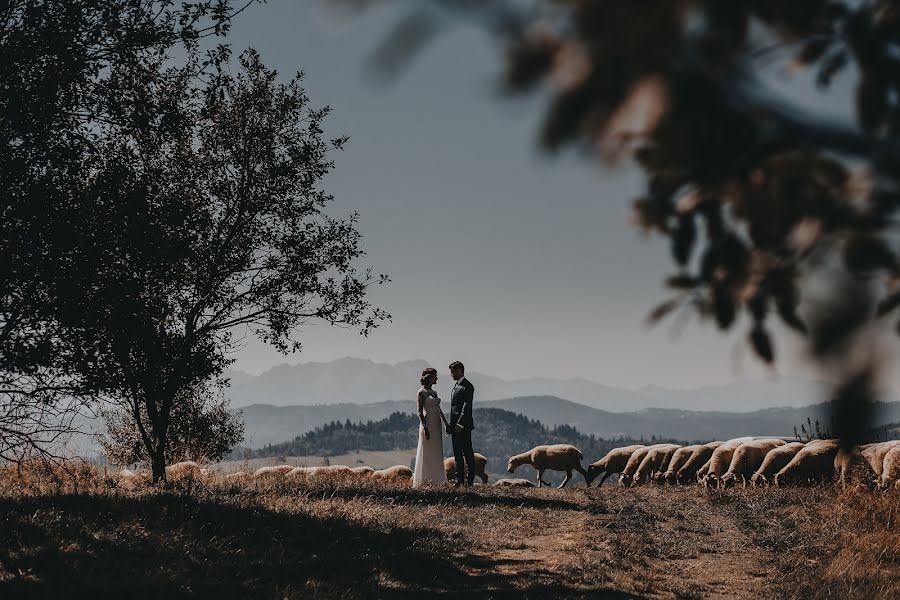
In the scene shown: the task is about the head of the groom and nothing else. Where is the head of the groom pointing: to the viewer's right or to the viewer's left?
to the viewer's left

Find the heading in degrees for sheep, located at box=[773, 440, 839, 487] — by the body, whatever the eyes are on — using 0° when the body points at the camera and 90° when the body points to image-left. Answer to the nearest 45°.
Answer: approximately 90°

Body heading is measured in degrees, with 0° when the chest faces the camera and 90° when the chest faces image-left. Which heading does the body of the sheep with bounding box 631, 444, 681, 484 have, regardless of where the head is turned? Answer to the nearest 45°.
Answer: approximately 90°

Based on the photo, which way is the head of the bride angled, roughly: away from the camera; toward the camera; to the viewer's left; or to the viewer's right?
to the viewer's right

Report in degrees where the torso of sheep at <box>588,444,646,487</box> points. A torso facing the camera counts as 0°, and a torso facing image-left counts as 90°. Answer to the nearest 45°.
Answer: approximately 90°

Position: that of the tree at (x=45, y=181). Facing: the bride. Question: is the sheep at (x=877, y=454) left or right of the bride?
right
